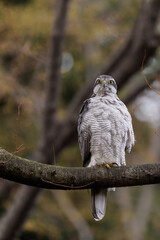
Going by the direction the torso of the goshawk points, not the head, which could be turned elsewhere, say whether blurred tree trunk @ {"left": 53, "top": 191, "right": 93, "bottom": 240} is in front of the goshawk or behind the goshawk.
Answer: behind

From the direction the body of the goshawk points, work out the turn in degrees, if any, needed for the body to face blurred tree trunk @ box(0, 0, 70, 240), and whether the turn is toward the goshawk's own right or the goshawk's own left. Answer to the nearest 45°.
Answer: approximately 180°

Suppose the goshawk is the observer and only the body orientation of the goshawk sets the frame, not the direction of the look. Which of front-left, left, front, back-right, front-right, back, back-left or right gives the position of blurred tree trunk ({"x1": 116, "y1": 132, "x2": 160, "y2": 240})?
back

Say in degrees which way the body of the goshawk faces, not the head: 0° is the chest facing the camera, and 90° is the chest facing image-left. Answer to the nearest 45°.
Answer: approximately 0°

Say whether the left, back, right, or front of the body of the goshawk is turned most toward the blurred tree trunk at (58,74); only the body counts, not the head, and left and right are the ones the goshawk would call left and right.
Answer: back
